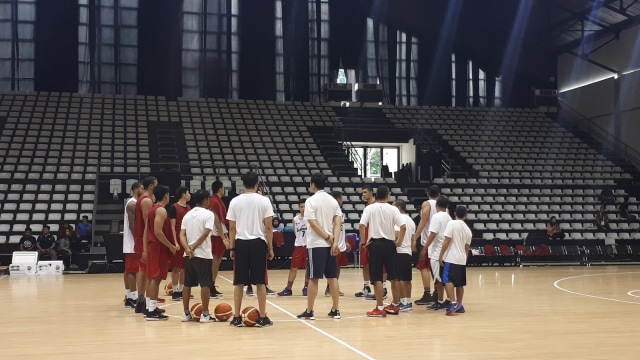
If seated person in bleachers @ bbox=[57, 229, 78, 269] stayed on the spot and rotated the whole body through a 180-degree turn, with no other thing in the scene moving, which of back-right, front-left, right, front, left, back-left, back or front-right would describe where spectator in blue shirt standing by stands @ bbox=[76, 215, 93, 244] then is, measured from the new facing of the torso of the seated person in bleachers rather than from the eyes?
right

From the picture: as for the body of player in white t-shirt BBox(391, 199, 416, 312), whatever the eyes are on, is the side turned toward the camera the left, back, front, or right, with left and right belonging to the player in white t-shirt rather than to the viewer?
left

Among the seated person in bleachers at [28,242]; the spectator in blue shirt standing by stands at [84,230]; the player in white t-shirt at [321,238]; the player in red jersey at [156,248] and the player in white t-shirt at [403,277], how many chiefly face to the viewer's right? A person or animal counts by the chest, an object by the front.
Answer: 1

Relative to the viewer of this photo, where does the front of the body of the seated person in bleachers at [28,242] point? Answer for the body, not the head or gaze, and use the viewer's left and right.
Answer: facing the viewer

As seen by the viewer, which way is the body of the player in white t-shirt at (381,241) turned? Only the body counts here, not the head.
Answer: away from the camera

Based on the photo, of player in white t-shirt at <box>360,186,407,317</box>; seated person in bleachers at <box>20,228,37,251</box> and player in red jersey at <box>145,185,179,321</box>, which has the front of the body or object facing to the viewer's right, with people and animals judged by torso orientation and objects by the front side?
the player in red jersey

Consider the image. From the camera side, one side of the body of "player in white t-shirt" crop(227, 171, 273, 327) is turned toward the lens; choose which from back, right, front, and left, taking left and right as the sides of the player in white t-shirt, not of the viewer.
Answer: back

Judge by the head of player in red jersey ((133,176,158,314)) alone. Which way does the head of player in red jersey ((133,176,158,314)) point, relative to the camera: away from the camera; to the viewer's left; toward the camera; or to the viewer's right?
to the viewer's right

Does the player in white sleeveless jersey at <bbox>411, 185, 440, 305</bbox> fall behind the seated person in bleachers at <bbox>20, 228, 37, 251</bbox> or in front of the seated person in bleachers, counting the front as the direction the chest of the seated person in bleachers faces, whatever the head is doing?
in front

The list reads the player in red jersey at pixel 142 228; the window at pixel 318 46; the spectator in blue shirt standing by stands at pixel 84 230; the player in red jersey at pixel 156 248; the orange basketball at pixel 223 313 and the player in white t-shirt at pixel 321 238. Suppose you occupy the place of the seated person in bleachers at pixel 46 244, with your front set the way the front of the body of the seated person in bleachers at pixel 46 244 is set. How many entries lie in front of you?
4

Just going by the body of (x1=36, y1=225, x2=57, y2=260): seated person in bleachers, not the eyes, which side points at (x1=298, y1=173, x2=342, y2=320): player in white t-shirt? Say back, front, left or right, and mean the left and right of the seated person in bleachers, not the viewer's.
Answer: front

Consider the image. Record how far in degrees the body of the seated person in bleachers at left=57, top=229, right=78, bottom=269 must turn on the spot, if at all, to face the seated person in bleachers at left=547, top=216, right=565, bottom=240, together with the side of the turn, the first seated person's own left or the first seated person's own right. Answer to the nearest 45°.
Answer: approximately 45° to the first seated person's own left

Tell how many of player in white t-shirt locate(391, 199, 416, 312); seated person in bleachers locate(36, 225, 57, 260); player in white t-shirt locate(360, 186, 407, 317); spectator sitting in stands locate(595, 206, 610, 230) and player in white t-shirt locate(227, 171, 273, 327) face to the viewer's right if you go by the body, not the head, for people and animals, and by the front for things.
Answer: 0

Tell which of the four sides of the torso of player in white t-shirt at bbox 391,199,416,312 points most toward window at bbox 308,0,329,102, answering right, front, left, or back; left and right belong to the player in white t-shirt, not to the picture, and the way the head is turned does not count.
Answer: right

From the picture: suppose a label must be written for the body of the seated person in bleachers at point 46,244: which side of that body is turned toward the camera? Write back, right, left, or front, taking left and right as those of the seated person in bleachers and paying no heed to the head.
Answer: front

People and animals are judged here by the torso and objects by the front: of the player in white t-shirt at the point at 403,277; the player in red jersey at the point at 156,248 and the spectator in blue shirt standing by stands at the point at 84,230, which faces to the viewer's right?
the player in red jersey

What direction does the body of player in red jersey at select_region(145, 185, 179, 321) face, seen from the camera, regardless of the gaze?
to the viewer's right

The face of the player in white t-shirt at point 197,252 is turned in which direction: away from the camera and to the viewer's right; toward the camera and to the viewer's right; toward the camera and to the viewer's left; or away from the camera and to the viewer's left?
away from the camera and to the viewer's right

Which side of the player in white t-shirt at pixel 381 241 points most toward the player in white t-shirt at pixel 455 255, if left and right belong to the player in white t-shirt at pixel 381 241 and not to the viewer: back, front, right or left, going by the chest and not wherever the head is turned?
right
